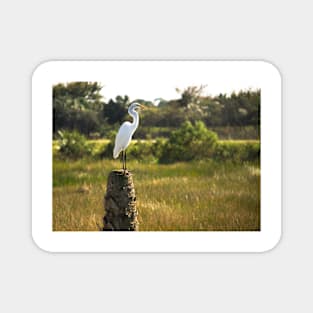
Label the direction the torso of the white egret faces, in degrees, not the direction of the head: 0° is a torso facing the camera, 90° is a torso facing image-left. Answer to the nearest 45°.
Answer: approximately 270°
